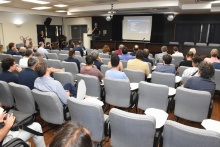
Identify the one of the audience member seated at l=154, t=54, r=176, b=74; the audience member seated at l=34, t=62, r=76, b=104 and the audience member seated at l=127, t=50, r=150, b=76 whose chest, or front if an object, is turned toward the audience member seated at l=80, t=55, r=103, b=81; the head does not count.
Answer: the audience member seated at l=34, t=62, r=76, b=104

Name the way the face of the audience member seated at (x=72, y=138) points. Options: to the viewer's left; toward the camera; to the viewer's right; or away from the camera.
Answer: away from the camera

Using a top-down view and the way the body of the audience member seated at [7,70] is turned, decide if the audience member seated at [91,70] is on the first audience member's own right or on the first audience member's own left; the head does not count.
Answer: on the first audience member's own right

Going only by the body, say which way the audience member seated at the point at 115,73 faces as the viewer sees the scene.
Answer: away from the camera

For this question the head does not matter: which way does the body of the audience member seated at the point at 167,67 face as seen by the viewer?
away from the camera

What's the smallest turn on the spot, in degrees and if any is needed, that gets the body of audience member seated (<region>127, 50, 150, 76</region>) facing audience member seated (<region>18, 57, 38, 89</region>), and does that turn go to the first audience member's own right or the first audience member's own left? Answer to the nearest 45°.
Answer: approximately 135° to the first audience member's own left

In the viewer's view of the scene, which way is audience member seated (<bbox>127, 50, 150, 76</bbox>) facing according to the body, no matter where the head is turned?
away from the camera

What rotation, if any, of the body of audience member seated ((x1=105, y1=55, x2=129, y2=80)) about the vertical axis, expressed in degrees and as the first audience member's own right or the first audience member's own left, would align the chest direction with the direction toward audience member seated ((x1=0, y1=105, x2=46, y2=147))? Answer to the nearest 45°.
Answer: approximately 135° to the first audience member's own left

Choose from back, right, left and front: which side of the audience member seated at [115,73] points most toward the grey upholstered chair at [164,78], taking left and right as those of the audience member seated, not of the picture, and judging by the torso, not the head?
right

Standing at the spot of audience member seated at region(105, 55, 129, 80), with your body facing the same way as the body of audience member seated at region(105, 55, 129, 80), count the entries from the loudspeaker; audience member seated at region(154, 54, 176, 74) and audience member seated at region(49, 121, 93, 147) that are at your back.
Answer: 1

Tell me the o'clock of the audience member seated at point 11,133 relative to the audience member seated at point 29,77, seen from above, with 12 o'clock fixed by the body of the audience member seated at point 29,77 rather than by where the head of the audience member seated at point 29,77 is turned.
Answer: the audience member seated at point 11,133 is roughly at 5 o'clock from the audience member seated at point 29,77.

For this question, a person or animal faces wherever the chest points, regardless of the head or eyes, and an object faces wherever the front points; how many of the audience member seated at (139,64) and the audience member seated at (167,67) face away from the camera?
2

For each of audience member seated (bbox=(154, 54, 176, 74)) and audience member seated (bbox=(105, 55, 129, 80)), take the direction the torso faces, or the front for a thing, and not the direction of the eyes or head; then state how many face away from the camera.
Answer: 2
